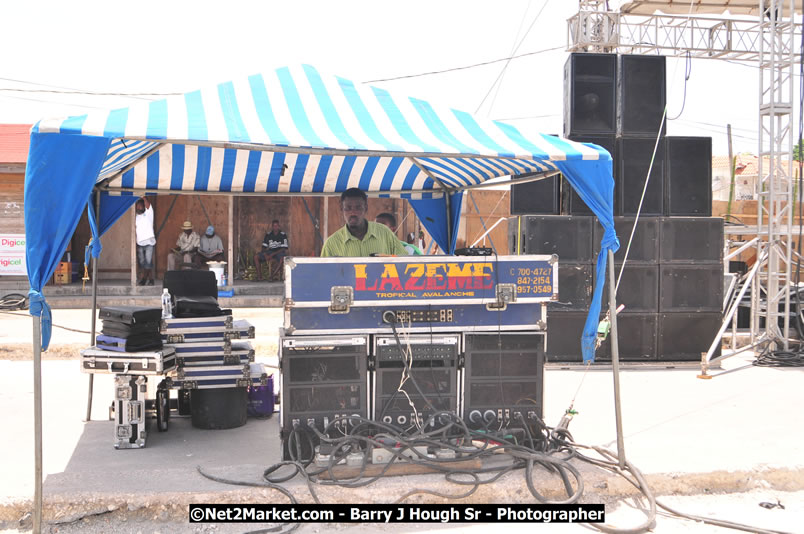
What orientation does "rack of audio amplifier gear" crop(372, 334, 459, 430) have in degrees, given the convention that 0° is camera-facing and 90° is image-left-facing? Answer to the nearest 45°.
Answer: approximately 0°

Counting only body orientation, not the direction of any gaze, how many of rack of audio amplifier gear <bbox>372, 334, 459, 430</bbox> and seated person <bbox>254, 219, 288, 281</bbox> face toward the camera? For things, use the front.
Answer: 2

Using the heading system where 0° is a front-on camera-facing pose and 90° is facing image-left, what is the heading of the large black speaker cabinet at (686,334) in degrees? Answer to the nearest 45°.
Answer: approximately 0°

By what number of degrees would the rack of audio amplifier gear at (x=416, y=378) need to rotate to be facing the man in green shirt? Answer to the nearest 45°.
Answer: approximately 135° to its right
